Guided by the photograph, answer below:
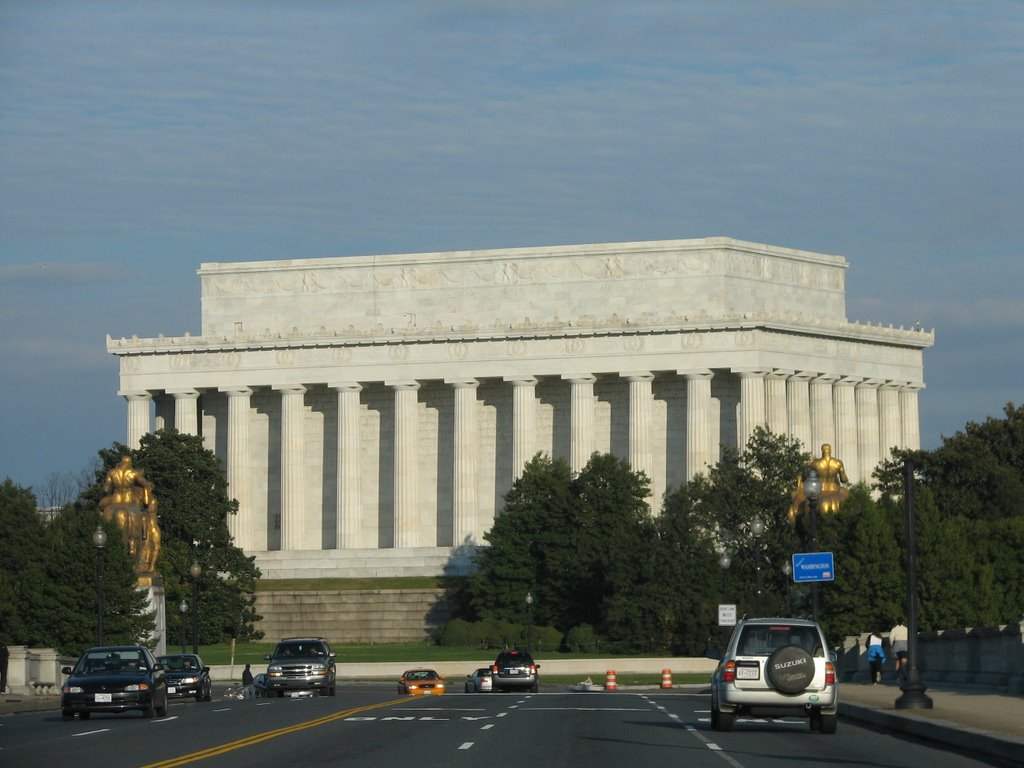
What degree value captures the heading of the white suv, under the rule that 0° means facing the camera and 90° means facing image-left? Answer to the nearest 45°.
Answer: approximately 180°
